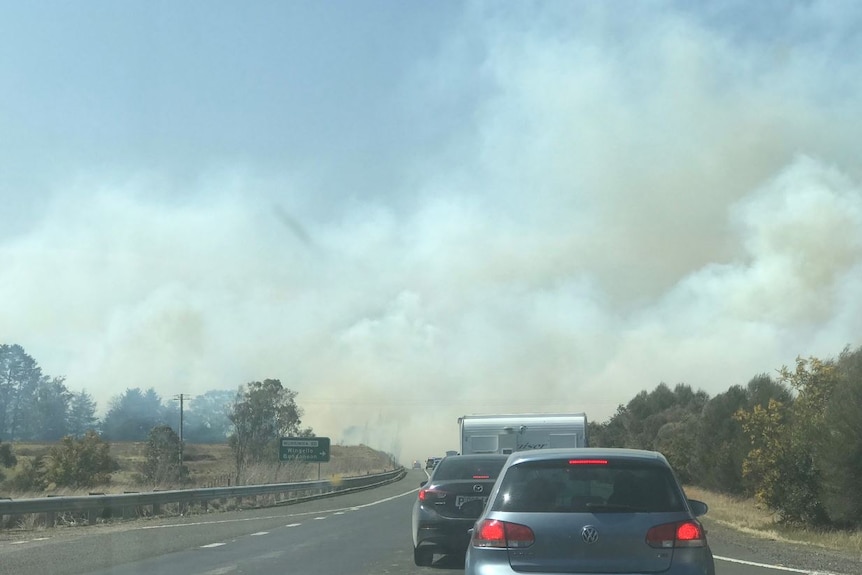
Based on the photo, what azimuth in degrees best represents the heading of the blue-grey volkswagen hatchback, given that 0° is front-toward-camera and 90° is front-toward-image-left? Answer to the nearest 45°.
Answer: approximately 180°

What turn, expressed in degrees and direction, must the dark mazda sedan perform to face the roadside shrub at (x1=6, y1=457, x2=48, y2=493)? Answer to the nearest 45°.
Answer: approximately 45° to its left

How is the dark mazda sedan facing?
away from the camera

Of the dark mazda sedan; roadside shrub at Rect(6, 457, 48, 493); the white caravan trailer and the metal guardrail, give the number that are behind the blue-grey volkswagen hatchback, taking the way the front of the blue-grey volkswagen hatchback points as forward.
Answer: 0

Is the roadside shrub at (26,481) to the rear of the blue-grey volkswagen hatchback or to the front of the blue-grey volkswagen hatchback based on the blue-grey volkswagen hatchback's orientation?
to the front

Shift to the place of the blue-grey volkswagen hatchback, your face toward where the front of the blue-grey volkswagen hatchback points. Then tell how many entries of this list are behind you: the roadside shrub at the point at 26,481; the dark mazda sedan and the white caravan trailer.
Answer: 0

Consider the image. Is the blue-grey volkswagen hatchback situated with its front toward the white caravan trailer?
yes

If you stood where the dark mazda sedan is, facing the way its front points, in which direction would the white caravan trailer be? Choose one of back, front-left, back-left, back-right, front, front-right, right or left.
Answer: front

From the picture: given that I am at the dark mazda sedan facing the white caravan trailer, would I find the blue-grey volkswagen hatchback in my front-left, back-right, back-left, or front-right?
back-right

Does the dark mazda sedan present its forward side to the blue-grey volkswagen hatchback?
no

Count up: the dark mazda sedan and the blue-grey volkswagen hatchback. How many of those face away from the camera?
2

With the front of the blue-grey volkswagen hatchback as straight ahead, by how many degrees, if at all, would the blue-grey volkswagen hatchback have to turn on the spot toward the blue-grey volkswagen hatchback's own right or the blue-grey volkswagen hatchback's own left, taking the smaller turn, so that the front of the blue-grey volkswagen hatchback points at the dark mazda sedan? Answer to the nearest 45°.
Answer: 0° — it already faces it

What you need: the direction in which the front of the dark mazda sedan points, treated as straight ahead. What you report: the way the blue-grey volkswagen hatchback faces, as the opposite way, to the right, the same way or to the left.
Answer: the same way

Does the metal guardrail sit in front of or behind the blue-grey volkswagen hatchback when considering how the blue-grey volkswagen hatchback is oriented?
in front

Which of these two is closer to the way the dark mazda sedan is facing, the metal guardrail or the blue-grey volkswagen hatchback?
the metal guardrail
